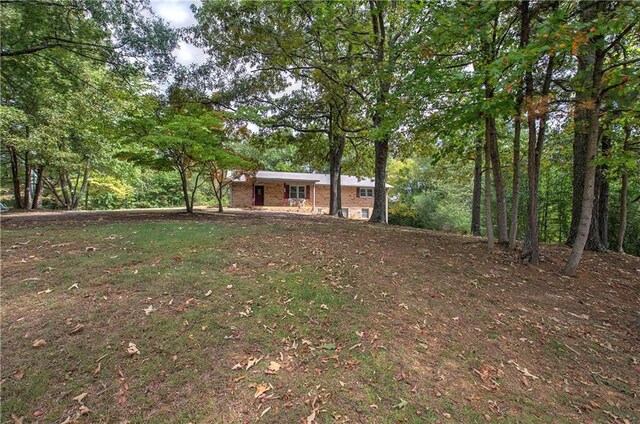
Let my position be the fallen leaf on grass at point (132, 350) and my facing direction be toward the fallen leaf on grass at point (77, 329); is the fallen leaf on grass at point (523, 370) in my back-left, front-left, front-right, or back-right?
back-right

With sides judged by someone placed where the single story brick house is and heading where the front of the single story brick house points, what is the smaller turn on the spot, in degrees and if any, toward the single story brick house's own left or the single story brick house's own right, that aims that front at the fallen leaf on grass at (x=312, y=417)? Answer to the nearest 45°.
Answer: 0° — it already faces it

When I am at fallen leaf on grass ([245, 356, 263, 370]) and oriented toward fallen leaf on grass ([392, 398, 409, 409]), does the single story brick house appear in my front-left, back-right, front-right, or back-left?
back-left

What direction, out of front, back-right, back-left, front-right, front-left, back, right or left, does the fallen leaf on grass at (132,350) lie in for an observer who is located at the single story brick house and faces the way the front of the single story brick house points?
front

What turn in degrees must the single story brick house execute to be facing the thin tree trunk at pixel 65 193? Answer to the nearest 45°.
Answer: approximately 90° to its right

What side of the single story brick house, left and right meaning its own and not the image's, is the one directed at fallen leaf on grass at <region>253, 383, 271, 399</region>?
front

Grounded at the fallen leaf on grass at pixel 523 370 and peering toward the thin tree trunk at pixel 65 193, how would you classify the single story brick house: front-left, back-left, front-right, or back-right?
front-right

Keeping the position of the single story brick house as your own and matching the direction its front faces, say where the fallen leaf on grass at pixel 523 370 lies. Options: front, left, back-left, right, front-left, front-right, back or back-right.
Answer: front

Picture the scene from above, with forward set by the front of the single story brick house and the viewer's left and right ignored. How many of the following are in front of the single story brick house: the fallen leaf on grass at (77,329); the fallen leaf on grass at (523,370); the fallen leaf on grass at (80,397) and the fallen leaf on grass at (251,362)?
4

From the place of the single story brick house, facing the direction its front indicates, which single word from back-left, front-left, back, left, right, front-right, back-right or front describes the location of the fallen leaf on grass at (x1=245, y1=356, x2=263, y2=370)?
front

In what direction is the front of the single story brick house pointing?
toward the camera

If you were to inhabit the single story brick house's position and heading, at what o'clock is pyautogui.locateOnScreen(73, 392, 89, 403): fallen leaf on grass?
The fallen leaf on grass is roughly at 12 o'clock from the single story brick house.

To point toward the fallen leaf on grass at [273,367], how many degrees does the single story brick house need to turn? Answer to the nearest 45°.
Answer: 0° — it already faces it

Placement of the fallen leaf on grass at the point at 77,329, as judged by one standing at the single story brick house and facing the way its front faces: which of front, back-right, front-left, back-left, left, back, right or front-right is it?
front

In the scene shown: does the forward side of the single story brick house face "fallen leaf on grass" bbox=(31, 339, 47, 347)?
yes
